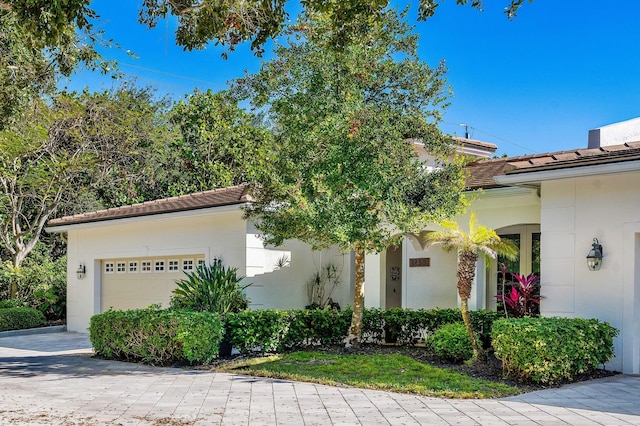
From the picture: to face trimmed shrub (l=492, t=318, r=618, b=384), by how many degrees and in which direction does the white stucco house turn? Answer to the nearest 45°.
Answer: approximately 45° to its left

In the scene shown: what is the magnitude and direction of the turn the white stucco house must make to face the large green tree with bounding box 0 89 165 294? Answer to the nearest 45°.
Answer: approximately 90° to its right

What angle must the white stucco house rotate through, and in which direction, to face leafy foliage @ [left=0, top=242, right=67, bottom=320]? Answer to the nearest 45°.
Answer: approximately 90° to its right

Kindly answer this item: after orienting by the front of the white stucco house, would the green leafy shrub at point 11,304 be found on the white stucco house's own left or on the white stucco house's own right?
on the white stucco house's own right

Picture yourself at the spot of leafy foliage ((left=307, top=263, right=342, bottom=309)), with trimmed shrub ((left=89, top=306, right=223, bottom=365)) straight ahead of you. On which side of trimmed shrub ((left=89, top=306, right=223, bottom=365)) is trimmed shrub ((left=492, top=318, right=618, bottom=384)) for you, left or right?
left

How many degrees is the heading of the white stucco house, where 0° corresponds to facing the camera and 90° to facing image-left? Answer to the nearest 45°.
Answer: approximately 45°
